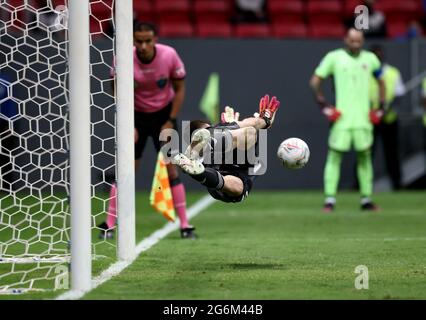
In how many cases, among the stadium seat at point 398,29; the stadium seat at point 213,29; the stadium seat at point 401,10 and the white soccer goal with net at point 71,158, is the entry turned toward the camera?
3

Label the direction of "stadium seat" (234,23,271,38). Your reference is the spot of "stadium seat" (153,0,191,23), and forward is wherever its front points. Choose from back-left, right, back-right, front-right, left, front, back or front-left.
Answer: left

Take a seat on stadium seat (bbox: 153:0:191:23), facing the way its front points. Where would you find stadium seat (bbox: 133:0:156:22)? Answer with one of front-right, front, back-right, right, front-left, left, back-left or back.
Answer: right

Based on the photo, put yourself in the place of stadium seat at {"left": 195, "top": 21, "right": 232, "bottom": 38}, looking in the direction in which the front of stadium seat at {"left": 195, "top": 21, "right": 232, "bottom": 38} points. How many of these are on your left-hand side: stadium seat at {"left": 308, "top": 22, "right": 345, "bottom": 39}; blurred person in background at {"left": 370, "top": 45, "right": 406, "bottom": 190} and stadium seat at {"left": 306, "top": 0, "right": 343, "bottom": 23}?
3

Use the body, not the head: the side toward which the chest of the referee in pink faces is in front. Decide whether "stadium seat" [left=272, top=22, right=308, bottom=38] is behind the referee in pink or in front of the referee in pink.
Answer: behind

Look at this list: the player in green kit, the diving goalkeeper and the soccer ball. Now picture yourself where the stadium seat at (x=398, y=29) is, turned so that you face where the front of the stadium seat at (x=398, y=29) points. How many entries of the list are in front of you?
3

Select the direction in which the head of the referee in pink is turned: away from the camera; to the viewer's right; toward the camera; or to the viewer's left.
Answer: toward the camera

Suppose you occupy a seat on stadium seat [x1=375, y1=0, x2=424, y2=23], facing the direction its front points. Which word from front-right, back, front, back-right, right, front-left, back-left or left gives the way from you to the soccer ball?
front

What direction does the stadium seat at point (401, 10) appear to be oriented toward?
toward the camera

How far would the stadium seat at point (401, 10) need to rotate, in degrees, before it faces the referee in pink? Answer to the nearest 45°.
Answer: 0° — it already faces them

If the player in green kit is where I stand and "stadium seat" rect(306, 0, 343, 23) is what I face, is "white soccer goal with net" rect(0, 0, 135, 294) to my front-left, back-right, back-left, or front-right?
back-left

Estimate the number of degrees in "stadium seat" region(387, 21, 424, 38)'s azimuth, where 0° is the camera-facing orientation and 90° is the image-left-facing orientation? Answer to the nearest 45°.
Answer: approximately 0°

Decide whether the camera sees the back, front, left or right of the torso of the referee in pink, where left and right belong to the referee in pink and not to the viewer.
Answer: front

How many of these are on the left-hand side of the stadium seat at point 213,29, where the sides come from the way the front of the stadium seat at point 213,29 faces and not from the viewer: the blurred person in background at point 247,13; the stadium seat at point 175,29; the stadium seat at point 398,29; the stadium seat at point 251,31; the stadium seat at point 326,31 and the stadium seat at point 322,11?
5

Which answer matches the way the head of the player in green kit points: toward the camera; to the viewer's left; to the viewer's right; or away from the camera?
toward the camera

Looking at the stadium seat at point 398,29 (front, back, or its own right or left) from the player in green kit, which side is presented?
front
